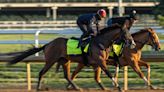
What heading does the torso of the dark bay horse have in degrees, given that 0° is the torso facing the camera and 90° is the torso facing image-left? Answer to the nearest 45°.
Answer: approximately 270°

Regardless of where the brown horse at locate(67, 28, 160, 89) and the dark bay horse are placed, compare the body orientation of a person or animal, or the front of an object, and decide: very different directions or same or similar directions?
same or similar directions

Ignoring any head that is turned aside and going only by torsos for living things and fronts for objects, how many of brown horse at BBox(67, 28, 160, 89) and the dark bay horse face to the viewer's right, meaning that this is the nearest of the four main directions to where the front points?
2

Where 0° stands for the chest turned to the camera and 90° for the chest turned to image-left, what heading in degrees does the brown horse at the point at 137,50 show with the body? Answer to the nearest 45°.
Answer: approximately 270°
